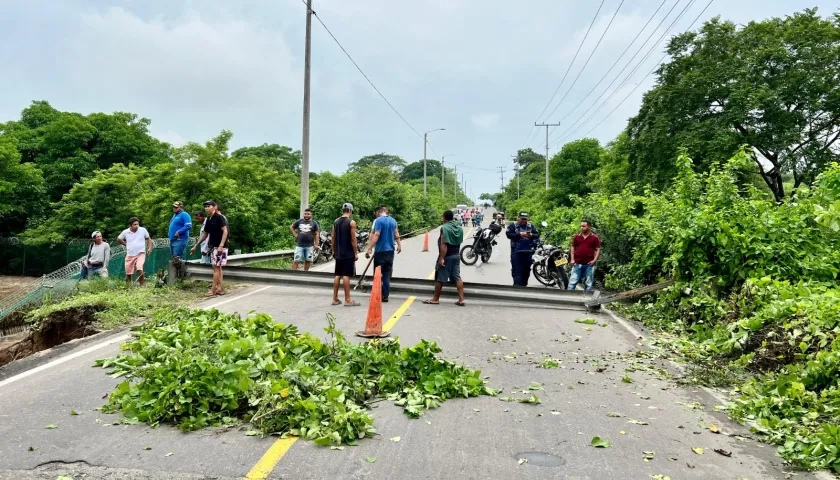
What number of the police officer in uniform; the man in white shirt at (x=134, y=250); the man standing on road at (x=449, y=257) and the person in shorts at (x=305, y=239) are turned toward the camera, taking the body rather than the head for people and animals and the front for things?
3

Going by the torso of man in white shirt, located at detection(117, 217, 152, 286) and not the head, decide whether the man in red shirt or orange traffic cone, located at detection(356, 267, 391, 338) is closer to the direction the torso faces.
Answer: the orange traffic cone

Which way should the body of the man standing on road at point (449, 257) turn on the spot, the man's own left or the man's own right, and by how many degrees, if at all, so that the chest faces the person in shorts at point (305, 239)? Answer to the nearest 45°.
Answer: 0° — they already face them

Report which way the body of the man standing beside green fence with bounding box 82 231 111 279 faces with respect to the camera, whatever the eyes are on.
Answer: toward the camera

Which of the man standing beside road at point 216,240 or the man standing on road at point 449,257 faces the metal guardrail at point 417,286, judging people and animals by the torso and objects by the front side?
the man standing on road at point 449,257

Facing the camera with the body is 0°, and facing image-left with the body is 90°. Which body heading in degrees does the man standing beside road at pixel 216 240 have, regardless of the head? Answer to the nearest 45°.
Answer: approximately 45°

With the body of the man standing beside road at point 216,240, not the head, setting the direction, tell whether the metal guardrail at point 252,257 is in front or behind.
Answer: behind

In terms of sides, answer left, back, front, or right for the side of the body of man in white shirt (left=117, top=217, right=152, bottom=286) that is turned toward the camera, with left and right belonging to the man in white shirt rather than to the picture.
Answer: front

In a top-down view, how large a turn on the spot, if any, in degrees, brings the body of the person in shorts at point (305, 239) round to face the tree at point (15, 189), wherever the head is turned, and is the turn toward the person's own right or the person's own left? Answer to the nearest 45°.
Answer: approximately 135° to the person's own right

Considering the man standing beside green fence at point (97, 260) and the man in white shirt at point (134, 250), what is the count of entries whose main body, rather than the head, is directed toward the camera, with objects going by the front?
2

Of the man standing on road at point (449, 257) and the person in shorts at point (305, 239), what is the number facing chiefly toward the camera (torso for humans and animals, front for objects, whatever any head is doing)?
1
